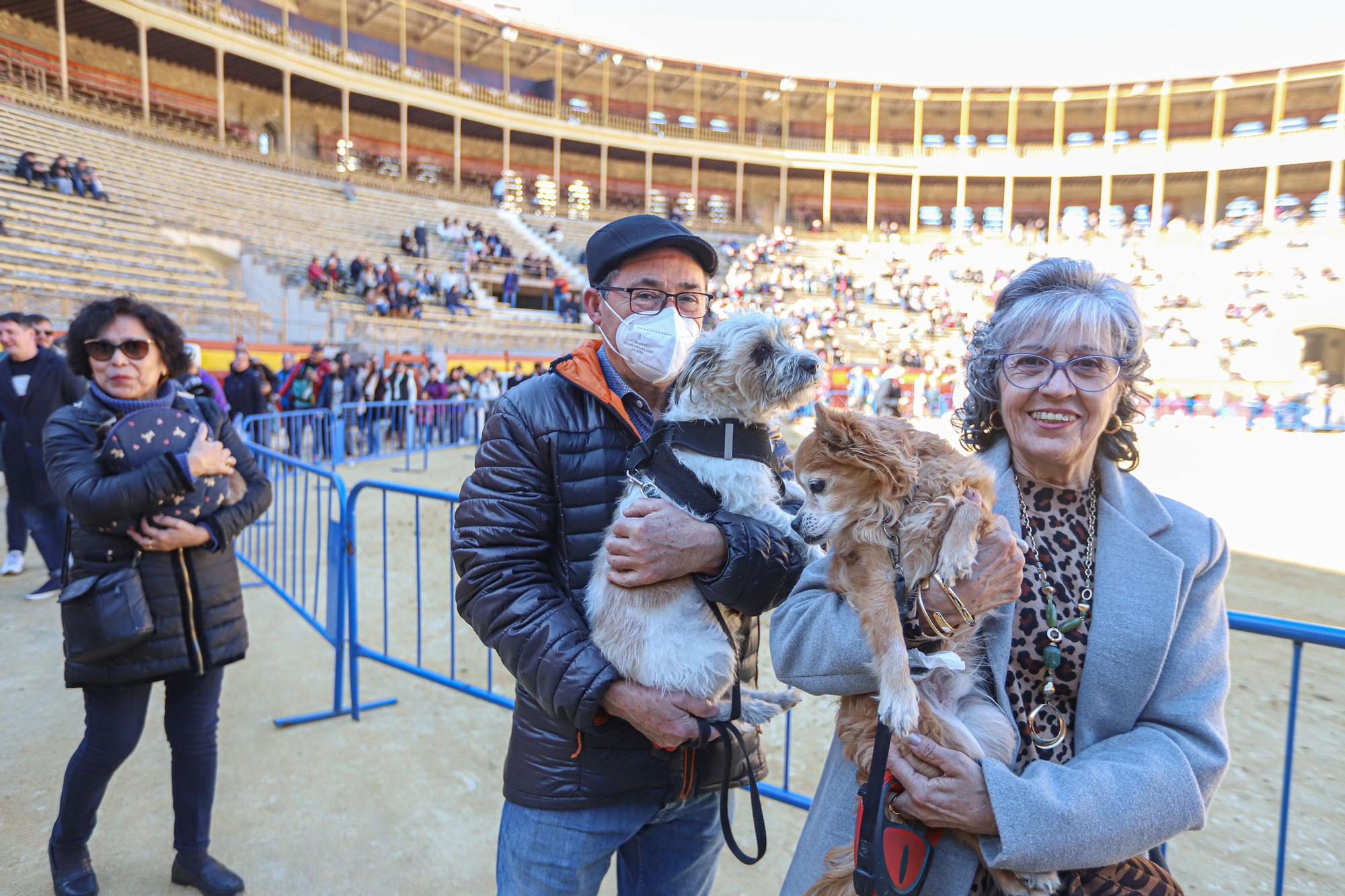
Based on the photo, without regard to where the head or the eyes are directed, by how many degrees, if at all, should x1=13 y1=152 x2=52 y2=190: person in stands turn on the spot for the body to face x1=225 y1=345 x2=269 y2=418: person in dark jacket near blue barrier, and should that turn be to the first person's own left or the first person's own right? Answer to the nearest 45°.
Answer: approximately 45° to the first person's own right

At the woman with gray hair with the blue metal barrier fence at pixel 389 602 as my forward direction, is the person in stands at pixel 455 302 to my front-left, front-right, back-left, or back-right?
front-right

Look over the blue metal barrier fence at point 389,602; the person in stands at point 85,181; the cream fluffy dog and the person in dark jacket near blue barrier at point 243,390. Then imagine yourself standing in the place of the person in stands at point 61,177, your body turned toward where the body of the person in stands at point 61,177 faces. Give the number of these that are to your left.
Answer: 1

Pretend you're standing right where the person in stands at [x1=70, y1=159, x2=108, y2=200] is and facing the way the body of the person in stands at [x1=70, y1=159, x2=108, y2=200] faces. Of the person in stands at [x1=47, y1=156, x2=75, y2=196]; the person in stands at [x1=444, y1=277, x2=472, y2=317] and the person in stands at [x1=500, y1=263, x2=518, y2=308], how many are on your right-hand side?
1

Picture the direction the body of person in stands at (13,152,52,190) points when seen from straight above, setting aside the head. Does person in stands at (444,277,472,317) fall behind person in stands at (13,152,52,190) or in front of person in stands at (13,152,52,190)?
in front

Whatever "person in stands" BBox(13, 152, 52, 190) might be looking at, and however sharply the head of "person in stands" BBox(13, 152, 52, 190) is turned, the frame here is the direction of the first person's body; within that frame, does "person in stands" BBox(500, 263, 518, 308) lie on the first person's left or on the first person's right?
on the first person's left

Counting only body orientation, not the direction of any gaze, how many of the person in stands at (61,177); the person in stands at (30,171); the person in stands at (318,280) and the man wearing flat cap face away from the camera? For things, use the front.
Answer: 0

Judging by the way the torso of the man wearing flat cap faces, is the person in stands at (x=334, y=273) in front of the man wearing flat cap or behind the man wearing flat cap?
behind

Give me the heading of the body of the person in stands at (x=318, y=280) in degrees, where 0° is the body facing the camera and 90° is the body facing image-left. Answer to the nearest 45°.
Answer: approximately 315°

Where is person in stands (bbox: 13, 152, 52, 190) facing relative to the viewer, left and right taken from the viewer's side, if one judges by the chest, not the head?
facing the viewer and to the right of the viewer

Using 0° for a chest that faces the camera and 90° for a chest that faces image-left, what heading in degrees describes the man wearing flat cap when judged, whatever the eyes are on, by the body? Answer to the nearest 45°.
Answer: approximately 315°

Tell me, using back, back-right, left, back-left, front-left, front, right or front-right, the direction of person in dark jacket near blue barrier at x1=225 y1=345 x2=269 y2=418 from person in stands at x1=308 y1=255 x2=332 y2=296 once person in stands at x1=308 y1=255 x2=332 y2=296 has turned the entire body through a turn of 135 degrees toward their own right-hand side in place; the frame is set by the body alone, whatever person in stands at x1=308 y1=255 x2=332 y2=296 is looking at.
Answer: left

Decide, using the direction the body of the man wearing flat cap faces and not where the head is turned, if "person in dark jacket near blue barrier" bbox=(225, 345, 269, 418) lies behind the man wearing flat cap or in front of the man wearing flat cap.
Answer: behind

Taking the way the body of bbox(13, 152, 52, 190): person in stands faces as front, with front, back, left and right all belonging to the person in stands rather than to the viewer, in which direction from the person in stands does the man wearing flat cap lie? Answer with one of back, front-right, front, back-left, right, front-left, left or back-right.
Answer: front-right

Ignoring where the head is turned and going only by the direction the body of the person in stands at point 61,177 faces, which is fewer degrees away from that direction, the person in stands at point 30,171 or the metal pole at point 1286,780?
the metal pole
